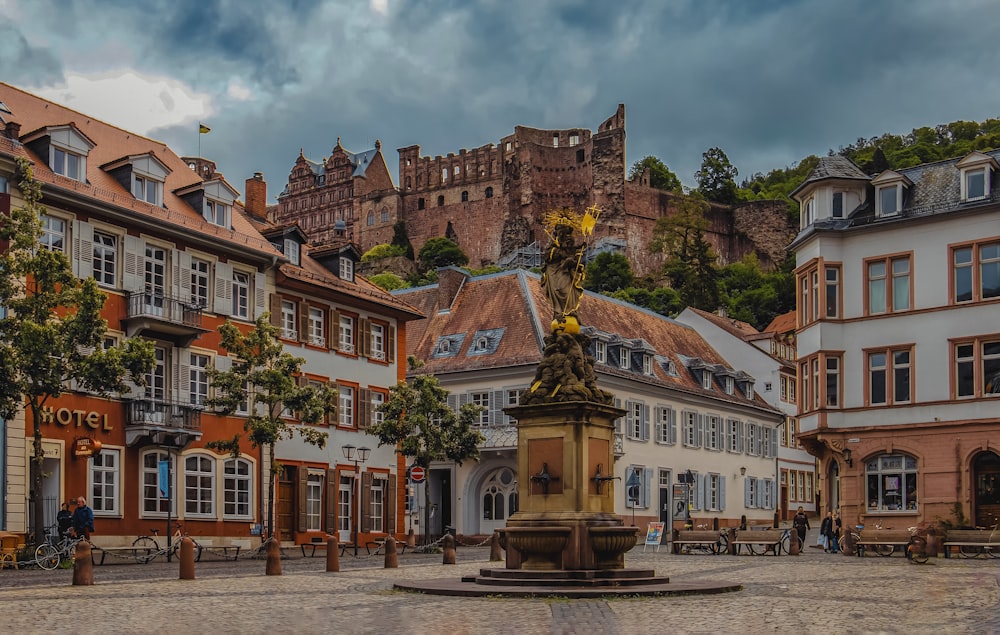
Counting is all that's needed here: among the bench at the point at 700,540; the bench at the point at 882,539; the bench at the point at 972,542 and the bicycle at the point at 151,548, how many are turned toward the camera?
3

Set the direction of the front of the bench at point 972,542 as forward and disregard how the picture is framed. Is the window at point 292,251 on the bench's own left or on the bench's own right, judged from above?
on the bench's own right

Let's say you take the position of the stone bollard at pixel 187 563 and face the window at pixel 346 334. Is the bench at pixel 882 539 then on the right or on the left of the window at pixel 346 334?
right
